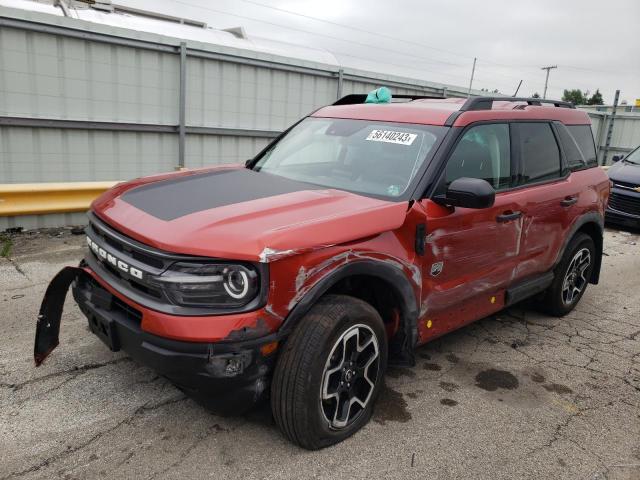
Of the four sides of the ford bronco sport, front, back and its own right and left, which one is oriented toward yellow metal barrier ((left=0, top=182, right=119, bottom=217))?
right

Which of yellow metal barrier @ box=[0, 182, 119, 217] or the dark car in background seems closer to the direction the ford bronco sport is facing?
the yellow metal barrier

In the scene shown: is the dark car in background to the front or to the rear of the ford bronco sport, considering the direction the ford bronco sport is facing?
to the rear

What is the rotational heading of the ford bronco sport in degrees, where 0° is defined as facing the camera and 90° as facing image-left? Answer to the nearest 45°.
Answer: approximately 45°

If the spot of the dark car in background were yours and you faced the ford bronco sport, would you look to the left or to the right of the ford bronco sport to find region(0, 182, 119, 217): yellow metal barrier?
right

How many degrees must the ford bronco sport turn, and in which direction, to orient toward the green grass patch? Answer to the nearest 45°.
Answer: approximately 90° to its right
